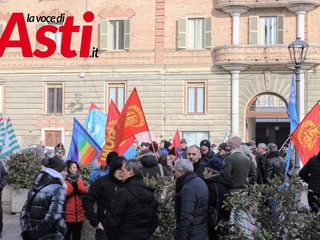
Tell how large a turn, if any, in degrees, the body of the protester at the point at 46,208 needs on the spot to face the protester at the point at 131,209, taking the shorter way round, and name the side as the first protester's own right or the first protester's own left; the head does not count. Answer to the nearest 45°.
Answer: approximately 45° to the first protester's own right

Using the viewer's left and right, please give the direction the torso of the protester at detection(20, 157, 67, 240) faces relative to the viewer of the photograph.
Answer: facing away from the viewer and to the right of the viewer

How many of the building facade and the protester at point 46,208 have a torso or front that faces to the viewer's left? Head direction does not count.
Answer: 0

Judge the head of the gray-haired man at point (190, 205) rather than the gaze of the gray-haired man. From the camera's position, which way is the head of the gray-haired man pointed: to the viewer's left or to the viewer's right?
to the viewer's left

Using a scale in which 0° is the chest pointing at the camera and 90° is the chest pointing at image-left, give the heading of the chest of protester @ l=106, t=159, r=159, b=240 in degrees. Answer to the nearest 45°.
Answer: approximately 135°

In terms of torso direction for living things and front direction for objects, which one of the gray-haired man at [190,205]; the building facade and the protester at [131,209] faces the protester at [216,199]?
the building facade

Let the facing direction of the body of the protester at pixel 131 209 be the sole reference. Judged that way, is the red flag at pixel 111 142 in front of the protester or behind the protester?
in front

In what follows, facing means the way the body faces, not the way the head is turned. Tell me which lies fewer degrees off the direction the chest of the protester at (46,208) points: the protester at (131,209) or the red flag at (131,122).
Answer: the red flag

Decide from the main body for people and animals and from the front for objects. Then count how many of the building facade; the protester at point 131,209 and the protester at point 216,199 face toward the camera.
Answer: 1

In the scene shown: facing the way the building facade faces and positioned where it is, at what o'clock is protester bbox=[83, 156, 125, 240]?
The protester is roughly at 12 o'clock from the building facade.

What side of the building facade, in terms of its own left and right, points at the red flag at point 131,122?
front
